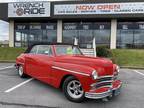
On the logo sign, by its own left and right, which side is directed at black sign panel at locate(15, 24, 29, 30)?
back

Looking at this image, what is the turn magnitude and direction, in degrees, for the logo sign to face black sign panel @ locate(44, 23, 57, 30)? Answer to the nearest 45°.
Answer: approximately 135° to its left

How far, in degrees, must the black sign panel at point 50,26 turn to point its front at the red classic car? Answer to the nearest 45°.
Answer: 0° — it already faces it

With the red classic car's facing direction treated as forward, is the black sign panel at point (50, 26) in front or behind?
behind
